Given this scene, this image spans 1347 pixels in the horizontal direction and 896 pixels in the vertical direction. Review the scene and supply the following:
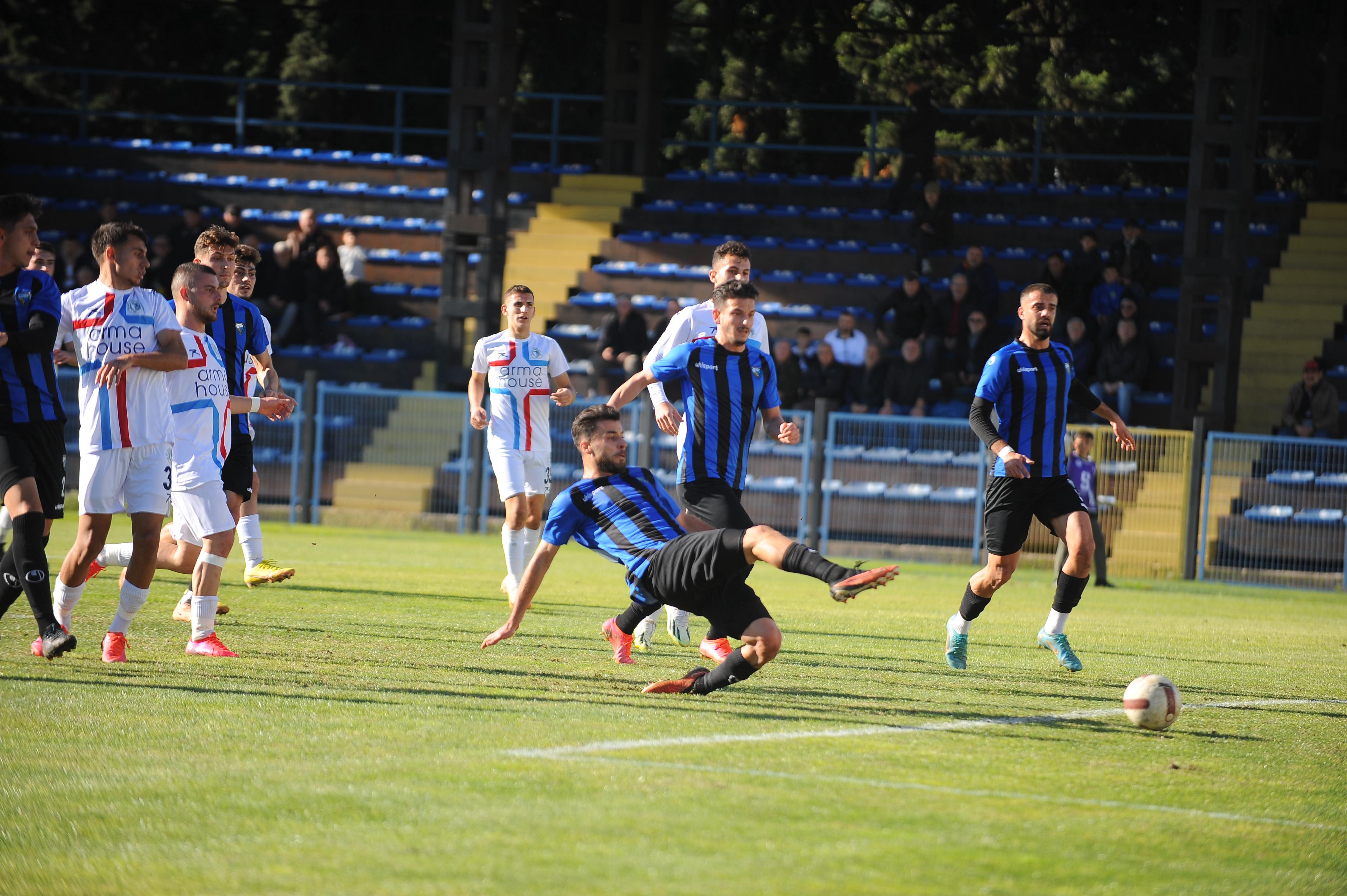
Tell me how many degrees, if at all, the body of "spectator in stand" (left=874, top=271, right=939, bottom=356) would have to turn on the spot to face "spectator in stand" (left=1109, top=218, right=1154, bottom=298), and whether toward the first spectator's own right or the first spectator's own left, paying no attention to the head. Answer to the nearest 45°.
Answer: approximately 90° to the first spectator's own left

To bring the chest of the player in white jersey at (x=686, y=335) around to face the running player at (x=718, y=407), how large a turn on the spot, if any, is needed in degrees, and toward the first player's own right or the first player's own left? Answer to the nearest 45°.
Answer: approximately 45° to the first player's own right

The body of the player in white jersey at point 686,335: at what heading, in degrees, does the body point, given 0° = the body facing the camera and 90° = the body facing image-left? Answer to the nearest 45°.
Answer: approximately 315°

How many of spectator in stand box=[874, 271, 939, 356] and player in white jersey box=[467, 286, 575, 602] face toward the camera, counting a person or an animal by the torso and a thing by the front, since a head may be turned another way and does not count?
2

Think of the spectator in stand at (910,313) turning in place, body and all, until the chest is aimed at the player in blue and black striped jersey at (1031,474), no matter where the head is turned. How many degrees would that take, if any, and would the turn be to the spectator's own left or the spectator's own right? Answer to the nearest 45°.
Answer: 0° — they already face them

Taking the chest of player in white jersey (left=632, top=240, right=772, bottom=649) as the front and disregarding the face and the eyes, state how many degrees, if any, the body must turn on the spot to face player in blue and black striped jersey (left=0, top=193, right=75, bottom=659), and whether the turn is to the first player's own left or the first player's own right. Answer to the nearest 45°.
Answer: approximately 90° to the first player's own right

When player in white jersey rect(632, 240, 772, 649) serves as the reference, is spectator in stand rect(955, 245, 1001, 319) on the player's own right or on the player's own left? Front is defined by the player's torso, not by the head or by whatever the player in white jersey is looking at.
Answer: on the player's own left

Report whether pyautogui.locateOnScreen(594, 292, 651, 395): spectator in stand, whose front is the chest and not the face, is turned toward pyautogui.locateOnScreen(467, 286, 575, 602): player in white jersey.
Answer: yes

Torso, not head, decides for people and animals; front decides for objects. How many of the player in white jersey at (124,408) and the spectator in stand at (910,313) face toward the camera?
2
